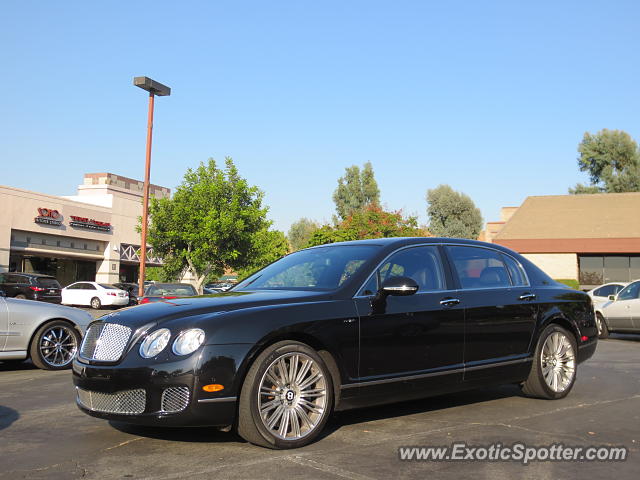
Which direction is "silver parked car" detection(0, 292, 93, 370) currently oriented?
to the viewer's right

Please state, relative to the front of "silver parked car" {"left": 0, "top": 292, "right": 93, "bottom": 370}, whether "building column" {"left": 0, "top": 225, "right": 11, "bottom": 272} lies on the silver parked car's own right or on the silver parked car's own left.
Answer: on the silver parked car's own left

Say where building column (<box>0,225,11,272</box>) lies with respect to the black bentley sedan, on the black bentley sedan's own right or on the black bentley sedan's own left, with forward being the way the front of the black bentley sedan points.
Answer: on the black bentley sedan's own right

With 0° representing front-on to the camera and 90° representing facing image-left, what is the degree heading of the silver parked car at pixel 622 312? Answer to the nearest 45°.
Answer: approximately 90°

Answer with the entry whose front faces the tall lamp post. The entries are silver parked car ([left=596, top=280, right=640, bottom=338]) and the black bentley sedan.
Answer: the silver parked car

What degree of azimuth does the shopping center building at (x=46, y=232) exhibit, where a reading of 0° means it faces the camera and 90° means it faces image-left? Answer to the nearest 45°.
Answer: approximately 315°

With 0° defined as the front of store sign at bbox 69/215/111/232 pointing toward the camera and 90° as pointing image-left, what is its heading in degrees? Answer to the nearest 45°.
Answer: approximately 315°

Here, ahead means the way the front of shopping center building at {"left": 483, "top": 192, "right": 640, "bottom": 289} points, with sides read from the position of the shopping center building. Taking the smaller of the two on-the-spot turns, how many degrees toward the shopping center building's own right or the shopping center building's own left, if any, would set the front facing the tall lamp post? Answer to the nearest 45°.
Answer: approximately 45° to the shopping center building's own right

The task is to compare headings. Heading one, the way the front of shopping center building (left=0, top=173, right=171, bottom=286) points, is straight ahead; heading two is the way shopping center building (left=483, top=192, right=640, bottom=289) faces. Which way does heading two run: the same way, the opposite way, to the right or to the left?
to the right

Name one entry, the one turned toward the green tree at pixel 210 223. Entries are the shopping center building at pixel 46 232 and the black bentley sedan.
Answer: the shopping center building
